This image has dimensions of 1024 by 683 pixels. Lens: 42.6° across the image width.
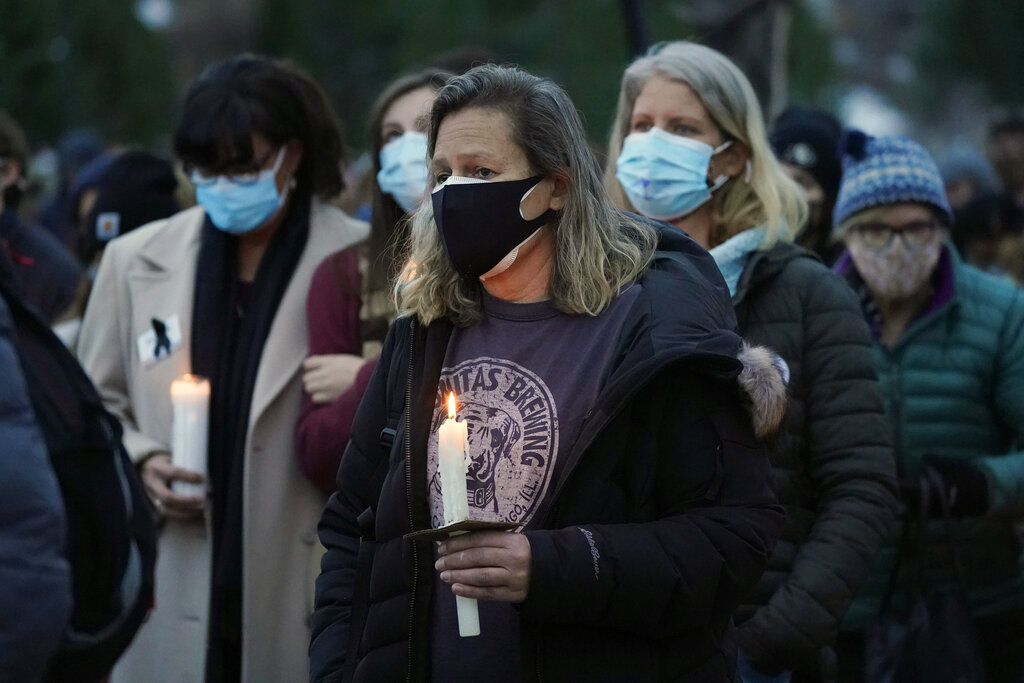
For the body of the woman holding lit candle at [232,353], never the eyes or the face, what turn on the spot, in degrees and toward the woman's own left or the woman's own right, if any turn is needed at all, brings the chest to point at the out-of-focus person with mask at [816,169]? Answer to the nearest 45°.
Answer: approximately 90° to the woman's own left

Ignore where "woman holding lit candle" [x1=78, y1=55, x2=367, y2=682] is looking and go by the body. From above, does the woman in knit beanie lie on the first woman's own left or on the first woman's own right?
on the first woman's own left

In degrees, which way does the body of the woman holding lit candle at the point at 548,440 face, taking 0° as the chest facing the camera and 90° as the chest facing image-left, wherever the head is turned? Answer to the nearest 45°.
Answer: approximately 45°

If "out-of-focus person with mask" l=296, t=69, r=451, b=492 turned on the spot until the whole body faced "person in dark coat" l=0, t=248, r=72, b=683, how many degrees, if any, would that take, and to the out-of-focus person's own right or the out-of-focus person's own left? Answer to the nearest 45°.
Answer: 0° — they already face them

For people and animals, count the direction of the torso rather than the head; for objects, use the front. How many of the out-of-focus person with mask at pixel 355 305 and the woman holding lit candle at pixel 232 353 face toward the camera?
2
